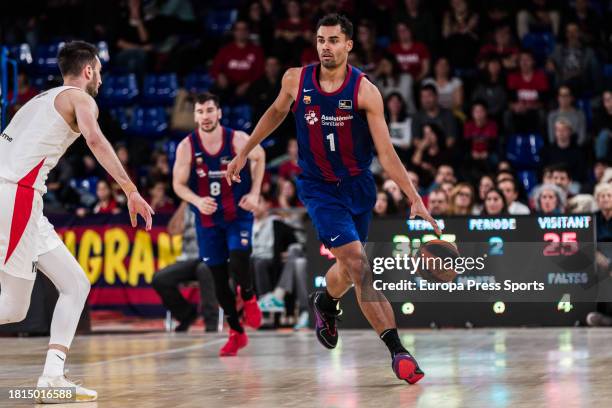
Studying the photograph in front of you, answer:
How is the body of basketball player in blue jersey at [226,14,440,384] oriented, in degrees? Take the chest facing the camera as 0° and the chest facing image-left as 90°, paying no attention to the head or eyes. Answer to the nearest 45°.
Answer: approximately 0°

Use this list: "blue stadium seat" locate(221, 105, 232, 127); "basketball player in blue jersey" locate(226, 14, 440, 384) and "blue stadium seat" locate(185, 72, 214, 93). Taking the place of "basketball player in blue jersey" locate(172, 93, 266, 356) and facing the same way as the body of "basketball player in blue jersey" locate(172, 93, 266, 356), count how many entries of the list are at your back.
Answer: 2

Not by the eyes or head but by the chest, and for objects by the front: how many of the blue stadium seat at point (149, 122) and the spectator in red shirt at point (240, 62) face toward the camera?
2

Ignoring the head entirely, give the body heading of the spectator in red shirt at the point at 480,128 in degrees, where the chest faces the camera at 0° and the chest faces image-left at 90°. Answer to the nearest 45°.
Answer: approximately 0°

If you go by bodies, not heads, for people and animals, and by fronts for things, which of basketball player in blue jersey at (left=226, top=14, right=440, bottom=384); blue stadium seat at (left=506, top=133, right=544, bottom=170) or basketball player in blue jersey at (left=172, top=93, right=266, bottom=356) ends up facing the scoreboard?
the blue stadium seat

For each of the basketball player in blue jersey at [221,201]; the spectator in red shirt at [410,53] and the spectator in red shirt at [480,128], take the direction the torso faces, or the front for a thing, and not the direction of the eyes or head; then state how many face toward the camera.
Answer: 3

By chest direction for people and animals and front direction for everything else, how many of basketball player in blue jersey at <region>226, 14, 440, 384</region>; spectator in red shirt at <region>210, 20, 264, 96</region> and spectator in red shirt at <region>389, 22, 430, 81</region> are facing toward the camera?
3

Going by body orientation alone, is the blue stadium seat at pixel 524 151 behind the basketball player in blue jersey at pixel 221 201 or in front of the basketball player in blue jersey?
behind

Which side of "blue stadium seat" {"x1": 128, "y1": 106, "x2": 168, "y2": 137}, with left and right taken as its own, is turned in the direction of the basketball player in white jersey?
front

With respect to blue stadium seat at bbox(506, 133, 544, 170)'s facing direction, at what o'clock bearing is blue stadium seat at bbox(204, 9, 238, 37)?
blue stadium seat at bbox(204, 9, 238, 37) is roughly at 4 o'clock from blue stadium seat at bbox(506, 133, 544, 170).

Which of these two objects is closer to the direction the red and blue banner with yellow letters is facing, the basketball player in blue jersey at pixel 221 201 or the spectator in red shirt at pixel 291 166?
the basketball player in blue jersey
